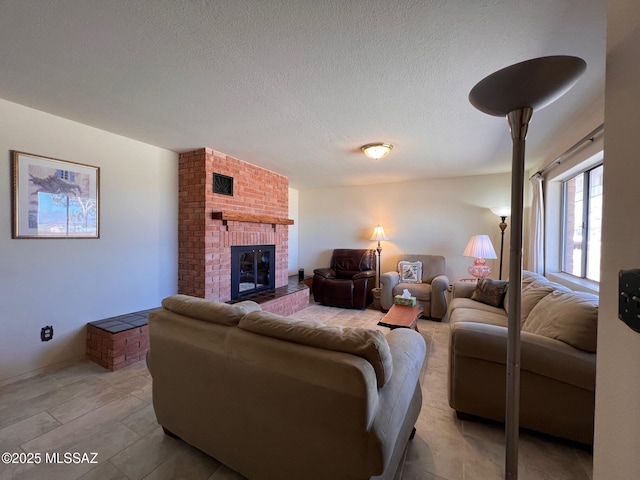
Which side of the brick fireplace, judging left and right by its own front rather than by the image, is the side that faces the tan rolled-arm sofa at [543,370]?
front

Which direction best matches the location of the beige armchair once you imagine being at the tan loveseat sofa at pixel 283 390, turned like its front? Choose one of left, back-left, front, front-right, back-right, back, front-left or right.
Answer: front

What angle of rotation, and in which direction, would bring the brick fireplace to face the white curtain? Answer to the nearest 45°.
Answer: approximately 45° to its left

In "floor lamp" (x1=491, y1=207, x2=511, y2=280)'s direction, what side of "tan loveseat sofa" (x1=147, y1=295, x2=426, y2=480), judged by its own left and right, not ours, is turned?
front

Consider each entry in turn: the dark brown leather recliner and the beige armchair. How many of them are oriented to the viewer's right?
0

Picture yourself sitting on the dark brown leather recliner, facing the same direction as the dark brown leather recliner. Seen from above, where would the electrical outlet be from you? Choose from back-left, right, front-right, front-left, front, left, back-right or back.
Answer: front

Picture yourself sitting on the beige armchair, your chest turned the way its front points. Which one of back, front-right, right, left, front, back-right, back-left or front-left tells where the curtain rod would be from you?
left

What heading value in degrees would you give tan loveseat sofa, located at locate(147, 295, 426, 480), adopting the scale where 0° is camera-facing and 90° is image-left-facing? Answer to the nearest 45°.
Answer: approximately 225°

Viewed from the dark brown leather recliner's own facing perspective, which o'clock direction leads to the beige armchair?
The beige armchair is roughly at 8 o'clock from the dark brown leather recliner.

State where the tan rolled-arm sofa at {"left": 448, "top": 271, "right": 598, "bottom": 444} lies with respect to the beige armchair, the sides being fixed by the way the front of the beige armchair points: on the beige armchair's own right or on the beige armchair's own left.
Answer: on the beige armchair's own left

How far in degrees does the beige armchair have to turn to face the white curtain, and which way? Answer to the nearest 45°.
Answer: approximately 135° to its left

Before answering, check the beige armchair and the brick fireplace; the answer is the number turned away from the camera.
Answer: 0

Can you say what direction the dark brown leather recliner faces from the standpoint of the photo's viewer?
facing the viewer and to the left of the viewer

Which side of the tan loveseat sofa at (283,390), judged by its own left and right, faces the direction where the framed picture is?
left

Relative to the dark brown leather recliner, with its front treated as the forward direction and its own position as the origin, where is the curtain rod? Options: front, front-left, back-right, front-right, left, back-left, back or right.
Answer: left

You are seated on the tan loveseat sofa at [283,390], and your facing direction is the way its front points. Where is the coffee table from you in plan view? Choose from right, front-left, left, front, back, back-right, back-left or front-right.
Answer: front

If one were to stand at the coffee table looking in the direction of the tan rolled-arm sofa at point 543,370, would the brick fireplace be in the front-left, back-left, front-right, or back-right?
back-right

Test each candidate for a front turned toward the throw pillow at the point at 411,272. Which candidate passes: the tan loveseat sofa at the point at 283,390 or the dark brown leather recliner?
the tan loveseat sofa

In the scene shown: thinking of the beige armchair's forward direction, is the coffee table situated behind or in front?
in front
